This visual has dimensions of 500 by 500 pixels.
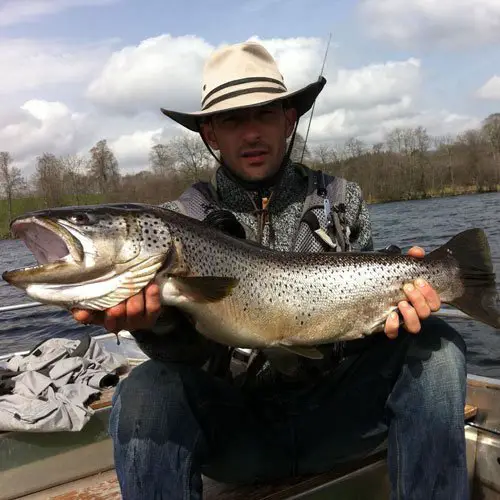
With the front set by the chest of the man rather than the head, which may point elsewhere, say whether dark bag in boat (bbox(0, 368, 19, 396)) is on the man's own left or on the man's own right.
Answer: on the man's own right

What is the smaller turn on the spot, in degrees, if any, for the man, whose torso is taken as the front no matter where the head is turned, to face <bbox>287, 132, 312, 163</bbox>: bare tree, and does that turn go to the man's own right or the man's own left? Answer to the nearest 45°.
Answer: approximately 180°

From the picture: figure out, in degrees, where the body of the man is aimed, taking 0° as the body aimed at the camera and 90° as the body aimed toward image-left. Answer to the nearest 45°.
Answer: approximately 0°
